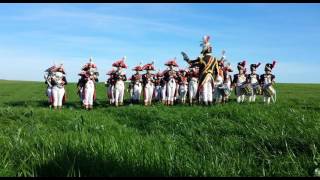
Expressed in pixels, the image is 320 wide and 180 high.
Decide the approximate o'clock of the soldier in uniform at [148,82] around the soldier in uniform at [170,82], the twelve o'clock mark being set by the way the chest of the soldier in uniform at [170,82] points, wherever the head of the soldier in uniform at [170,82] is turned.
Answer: the soldier in uniform at [148,82] is roughly at 3 o'clock from the soldier in uniform at [170,82].

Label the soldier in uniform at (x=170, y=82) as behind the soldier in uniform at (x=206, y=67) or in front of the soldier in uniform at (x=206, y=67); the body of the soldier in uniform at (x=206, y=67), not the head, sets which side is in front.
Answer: in front

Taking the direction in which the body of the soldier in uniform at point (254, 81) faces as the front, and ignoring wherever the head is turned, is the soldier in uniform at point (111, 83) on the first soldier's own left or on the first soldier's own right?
on the first soldier's own right

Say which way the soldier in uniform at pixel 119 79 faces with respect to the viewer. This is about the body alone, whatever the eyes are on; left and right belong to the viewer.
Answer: facing the viewer

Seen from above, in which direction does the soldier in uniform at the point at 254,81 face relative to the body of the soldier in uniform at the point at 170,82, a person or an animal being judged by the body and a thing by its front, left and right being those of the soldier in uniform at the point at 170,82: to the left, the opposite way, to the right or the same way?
the same way

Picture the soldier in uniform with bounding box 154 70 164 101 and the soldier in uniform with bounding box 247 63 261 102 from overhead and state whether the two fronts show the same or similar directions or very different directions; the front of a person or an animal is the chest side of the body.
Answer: same or similar directions

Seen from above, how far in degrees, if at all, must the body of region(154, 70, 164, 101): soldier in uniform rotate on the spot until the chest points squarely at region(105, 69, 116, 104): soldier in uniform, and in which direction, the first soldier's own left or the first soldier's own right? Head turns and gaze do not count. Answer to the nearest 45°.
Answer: approximately 45° to the first soldier's own right

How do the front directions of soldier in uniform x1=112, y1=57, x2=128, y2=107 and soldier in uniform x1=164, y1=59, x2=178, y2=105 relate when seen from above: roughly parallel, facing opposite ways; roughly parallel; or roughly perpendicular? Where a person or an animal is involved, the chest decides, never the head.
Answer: roughly parallel

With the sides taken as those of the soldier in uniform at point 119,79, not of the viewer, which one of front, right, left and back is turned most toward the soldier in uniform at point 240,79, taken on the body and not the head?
left
